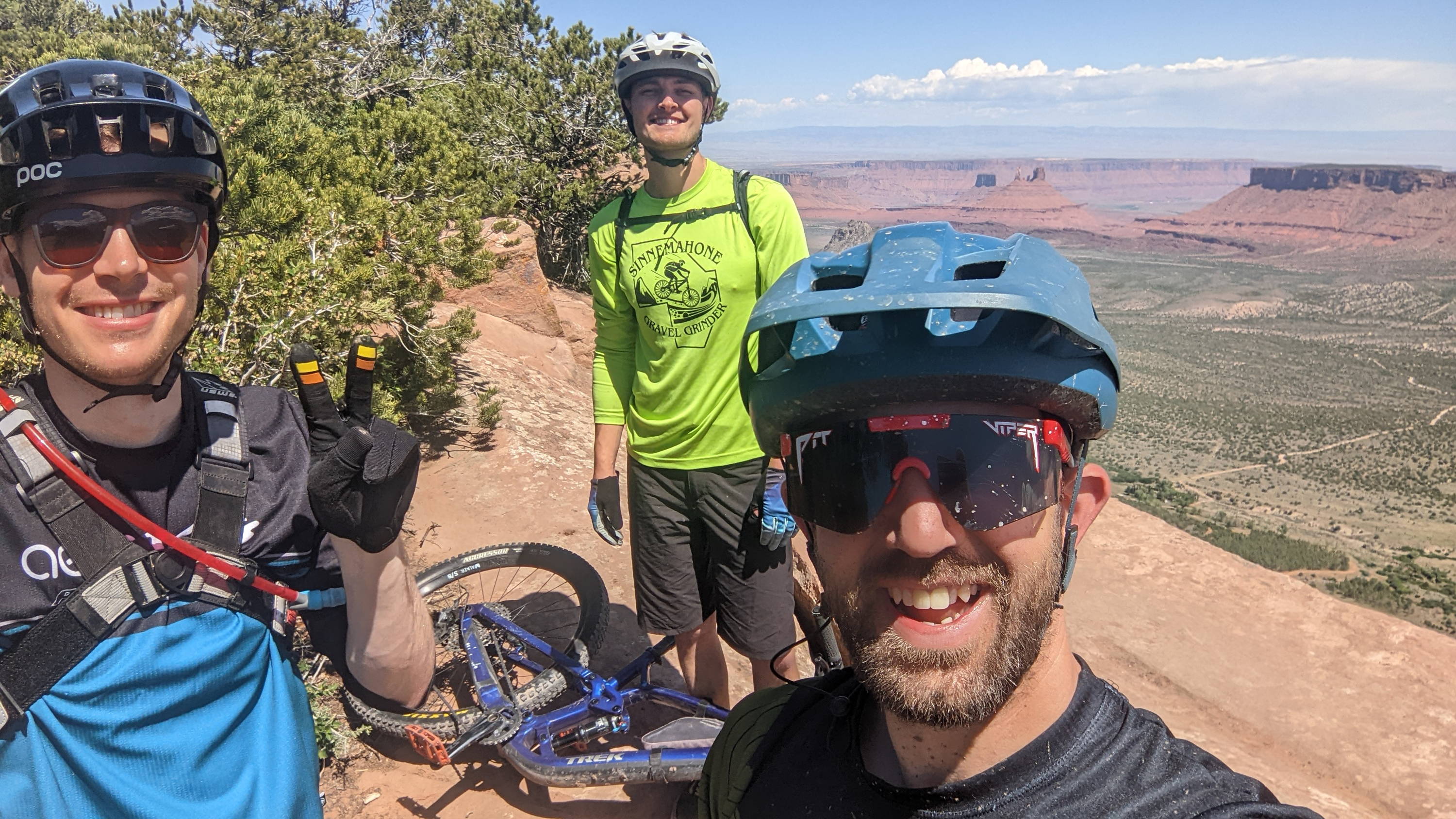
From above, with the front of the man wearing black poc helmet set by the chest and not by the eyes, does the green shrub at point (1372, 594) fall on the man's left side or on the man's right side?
on the man's left side

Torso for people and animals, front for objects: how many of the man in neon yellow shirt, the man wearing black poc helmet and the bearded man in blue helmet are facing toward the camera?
3

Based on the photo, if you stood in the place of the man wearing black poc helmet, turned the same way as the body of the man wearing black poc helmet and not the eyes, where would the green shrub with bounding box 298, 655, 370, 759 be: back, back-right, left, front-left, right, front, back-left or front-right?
back

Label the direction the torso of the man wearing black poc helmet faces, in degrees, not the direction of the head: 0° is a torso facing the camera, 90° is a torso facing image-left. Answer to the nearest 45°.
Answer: approximately 0°

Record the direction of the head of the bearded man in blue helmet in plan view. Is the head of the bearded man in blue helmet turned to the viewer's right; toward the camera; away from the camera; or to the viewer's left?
toward the camera

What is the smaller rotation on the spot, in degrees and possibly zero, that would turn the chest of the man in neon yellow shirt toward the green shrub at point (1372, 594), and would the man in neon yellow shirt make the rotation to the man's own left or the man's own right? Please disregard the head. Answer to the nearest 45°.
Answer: approximately 135° to the man's own left

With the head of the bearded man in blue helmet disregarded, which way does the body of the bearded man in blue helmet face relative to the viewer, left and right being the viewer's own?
facing the viewer

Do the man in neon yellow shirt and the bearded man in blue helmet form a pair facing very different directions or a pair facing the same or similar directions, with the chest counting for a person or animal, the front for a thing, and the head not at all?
same or similar directions

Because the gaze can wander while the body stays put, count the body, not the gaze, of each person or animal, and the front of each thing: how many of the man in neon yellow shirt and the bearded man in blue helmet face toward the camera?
2

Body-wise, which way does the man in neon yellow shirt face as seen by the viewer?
toward the camera
